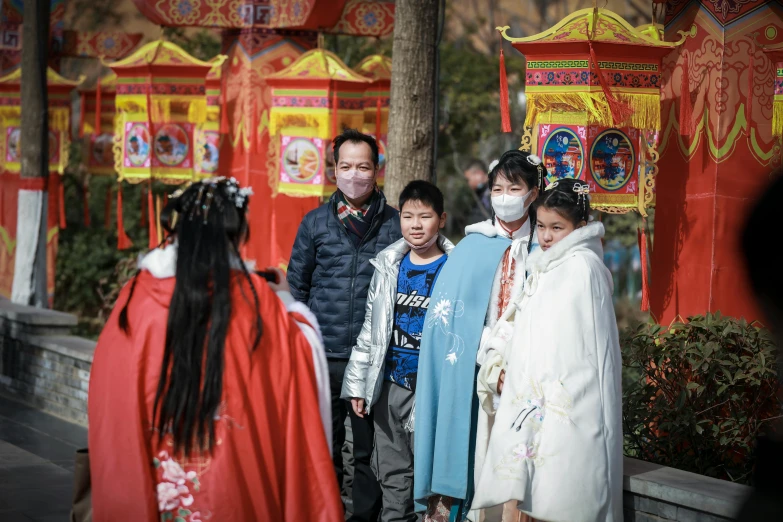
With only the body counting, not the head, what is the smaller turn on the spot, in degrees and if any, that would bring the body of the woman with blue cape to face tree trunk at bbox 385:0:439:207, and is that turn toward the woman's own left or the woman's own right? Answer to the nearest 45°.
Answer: approximately 135° to the woman's own left

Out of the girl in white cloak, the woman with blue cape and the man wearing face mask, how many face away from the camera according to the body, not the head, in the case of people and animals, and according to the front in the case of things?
0

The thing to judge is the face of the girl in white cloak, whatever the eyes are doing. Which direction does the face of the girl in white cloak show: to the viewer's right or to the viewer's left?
to the viewer's left

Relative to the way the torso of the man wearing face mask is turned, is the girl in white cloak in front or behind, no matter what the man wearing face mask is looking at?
in front

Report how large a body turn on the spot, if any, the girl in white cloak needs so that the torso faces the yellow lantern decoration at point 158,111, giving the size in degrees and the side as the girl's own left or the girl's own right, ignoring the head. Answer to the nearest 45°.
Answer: approximately 90° to the girl's own right

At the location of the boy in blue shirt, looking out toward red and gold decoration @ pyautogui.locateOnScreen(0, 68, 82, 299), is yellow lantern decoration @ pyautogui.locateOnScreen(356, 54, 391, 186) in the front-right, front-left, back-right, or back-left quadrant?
front-right

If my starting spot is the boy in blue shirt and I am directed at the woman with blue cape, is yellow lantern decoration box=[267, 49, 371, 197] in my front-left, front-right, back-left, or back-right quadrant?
back-left

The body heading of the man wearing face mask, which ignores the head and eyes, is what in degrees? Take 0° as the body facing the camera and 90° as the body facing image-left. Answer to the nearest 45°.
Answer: approximately 0°

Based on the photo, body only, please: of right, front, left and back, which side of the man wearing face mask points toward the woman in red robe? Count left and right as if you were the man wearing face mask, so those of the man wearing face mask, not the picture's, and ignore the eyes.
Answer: front

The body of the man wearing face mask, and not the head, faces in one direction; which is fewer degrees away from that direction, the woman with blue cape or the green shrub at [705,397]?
the woman with blue cape

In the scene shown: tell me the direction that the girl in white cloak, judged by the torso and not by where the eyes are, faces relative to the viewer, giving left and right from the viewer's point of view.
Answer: facing the viewer and to the left of the viewer

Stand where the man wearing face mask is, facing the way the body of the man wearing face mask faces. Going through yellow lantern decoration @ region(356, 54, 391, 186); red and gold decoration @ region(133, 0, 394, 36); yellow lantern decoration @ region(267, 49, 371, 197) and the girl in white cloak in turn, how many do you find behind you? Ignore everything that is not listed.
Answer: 3

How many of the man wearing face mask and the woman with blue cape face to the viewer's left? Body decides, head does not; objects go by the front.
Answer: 0

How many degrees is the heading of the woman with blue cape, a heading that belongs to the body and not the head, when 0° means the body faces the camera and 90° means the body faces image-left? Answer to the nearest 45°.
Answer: approximately 315°

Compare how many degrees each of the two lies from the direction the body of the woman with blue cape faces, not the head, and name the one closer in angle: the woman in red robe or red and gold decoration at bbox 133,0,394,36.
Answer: the woman in red robe
